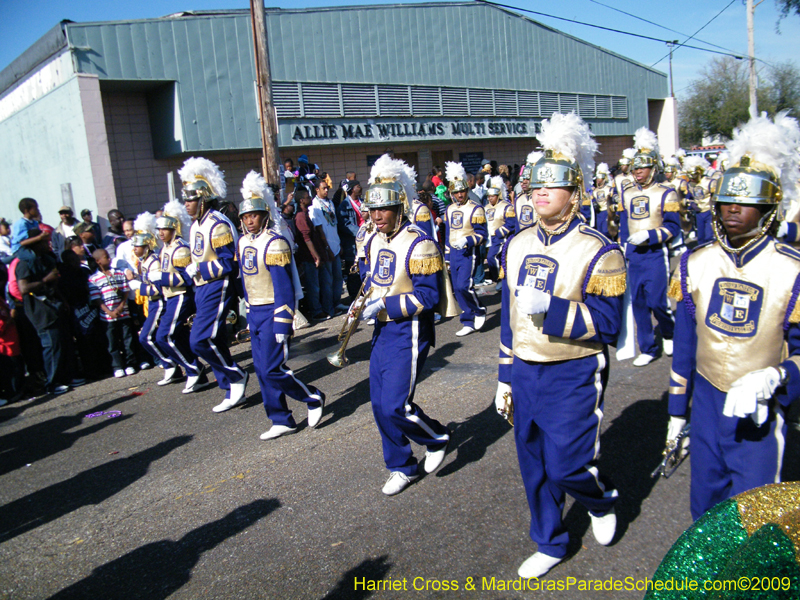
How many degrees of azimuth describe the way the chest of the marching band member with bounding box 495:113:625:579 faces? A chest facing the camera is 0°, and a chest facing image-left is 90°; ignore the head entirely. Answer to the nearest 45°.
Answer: approximately 45°

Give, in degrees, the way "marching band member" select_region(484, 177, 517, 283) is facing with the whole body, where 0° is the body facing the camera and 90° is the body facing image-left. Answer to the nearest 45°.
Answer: approximately 45°

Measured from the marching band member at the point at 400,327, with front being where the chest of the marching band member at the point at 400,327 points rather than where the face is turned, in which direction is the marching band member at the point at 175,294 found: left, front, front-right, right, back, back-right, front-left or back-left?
right

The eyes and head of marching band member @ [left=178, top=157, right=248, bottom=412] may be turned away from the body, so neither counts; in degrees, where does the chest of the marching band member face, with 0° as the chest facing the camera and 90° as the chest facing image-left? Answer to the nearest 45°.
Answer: approximately 45°

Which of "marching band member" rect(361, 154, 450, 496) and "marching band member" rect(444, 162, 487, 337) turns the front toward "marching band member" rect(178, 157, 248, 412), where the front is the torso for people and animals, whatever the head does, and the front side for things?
"marching band member" rect(444, 162, 487, 337)

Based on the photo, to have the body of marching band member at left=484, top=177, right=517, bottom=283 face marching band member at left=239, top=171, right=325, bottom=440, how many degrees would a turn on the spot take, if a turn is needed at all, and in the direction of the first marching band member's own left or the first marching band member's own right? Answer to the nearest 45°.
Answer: approximately 45° to the first marching band member's own left

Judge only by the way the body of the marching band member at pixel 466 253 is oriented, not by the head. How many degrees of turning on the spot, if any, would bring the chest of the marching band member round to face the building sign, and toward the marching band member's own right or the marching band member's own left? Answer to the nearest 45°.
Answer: approximately 135° to the marching band member's own right

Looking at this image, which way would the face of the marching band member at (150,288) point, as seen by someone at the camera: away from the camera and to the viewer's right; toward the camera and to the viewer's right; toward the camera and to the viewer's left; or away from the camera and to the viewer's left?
toward the camera and to the viewer's left

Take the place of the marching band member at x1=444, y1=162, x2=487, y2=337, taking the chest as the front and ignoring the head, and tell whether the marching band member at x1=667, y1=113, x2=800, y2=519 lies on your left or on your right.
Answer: on your left

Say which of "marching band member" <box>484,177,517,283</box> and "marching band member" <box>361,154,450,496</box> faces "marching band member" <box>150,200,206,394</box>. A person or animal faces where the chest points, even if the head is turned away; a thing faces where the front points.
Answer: "marching band member" <box>484,177,517,283</box>
